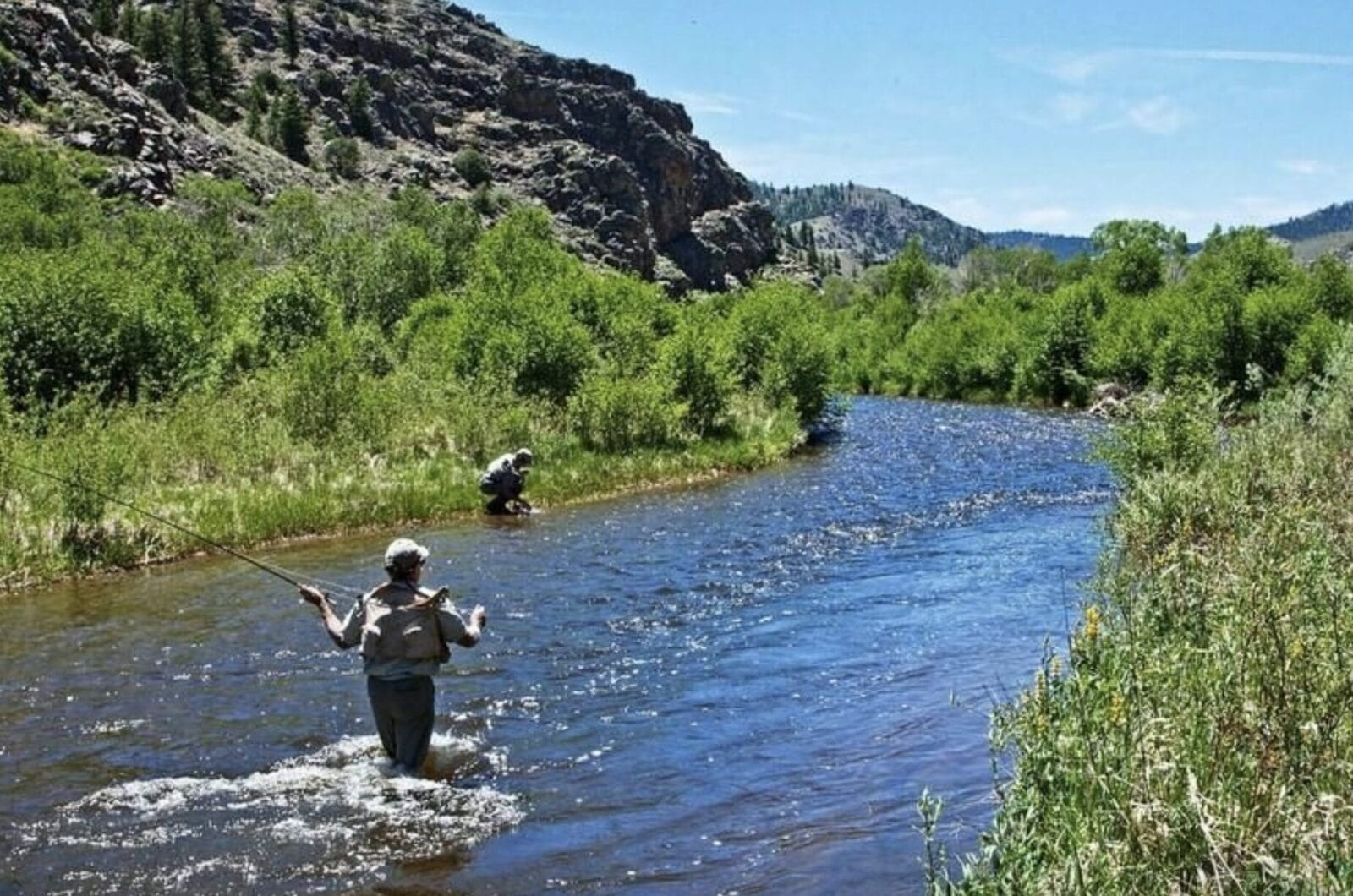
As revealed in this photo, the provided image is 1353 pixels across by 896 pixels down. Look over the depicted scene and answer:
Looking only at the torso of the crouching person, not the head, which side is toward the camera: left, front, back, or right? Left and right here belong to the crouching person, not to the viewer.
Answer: right

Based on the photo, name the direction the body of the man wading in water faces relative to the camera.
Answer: away from the camera

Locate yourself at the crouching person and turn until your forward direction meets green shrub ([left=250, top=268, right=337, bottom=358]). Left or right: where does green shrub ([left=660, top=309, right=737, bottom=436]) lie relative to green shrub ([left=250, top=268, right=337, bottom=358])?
right

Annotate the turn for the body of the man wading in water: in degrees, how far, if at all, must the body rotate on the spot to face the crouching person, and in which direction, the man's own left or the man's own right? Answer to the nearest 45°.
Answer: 0° — they already face them

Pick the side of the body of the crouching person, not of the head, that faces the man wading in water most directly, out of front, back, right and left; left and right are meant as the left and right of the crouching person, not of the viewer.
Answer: right

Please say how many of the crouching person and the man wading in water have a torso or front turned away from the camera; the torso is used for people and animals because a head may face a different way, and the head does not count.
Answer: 1

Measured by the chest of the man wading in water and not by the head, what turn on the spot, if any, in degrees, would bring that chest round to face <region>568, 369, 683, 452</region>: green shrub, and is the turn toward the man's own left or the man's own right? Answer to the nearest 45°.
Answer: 0° — they already face it

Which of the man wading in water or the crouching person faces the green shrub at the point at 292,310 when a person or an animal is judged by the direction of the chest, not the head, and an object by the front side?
the man wading in water

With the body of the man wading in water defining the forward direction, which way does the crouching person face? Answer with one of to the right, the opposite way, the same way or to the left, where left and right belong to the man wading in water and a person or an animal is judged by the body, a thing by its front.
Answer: to the right

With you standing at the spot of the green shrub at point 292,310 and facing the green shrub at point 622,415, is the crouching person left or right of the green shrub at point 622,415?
right

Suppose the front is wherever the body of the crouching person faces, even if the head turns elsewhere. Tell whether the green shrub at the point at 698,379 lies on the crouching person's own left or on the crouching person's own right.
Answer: on the crouching person's own left
